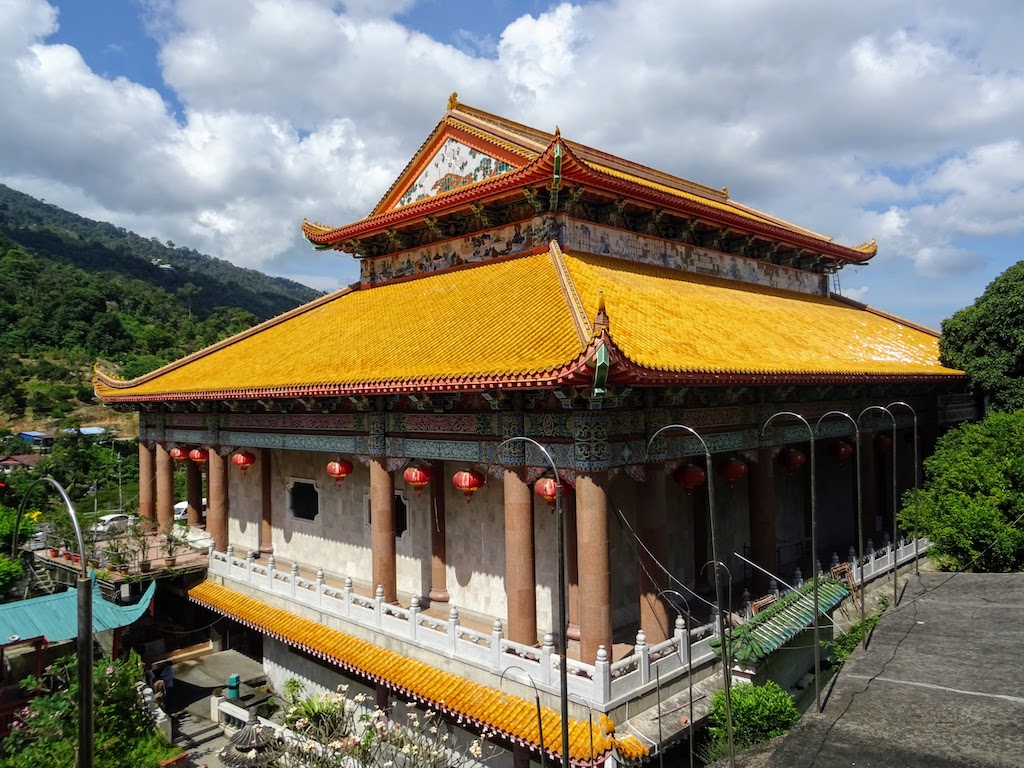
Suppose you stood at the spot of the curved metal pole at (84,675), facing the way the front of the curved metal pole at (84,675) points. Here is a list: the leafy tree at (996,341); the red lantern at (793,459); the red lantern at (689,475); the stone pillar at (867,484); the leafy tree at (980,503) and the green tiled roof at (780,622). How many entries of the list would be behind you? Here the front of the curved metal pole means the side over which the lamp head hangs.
6

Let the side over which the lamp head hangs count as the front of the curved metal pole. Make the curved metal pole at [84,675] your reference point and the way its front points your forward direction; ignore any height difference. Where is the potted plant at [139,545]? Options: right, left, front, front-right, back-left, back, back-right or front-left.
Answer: right

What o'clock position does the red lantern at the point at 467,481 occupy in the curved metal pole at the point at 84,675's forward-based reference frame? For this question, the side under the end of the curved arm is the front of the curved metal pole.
The red lantern is roughly at 5 o'clock from the curved metal pole.

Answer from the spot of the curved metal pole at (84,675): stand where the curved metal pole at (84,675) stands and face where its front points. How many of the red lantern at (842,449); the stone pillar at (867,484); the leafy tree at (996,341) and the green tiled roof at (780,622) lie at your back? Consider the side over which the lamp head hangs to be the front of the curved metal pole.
4

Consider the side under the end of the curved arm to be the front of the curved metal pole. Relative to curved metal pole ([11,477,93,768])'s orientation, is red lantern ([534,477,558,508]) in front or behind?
behind

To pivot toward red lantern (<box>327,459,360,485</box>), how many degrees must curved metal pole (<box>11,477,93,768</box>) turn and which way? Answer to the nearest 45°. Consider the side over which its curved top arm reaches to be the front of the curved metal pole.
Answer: approximately 135° to its right

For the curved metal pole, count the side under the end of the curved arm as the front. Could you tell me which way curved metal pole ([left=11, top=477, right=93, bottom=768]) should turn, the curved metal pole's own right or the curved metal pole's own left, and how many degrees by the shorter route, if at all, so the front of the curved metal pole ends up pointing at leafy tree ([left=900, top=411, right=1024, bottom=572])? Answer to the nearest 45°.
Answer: approximately 180°

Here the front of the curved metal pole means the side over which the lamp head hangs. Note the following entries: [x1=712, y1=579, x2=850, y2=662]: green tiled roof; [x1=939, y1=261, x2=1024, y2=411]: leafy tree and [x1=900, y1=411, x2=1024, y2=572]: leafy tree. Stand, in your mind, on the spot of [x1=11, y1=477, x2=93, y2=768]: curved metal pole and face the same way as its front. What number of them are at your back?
3

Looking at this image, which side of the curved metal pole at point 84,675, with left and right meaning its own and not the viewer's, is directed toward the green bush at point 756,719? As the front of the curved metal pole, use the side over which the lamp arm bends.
back

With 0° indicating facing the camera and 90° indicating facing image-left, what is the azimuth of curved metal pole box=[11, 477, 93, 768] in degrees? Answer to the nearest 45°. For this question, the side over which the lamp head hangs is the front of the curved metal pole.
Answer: approximately 90°

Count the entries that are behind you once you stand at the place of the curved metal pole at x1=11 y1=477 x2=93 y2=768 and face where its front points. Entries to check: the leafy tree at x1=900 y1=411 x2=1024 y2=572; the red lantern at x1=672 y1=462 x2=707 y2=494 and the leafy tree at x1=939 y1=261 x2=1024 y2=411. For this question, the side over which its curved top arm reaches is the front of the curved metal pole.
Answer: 3

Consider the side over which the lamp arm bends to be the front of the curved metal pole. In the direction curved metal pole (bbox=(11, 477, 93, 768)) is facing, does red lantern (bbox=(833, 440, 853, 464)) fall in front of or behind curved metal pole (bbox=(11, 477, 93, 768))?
behind
